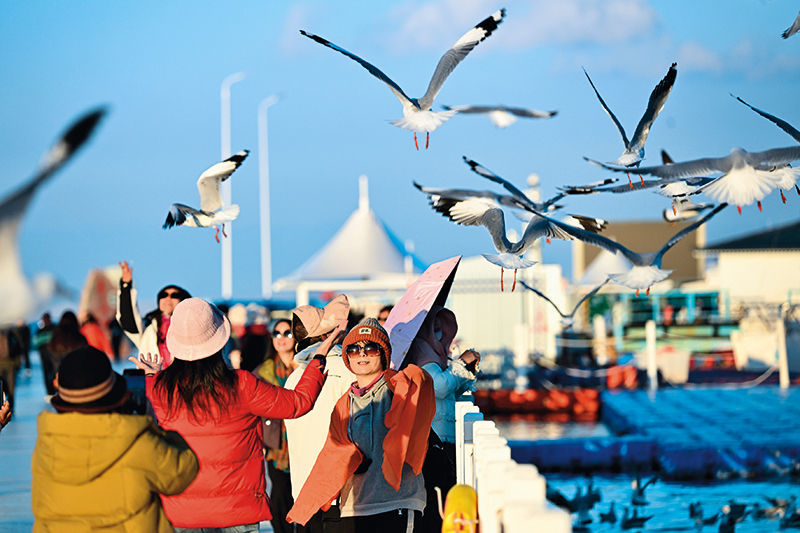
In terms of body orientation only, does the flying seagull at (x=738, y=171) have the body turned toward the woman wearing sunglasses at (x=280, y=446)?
no

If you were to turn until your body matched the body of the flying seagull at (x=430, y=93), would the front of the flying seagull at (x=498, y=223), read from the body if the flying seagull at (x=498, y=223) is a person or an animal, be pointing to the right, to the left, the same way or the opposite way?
the same way

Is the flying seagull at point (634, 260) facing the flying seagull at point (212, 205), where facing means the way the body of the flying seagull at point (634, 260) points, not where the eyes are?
no

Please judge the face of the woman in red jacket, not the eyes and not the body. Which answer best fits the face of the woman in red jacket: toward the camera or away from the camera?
away from the camera

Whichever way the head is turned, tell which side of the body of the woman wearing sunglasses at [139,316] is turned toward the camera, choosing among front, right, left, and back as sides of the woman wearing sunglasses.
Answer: front
